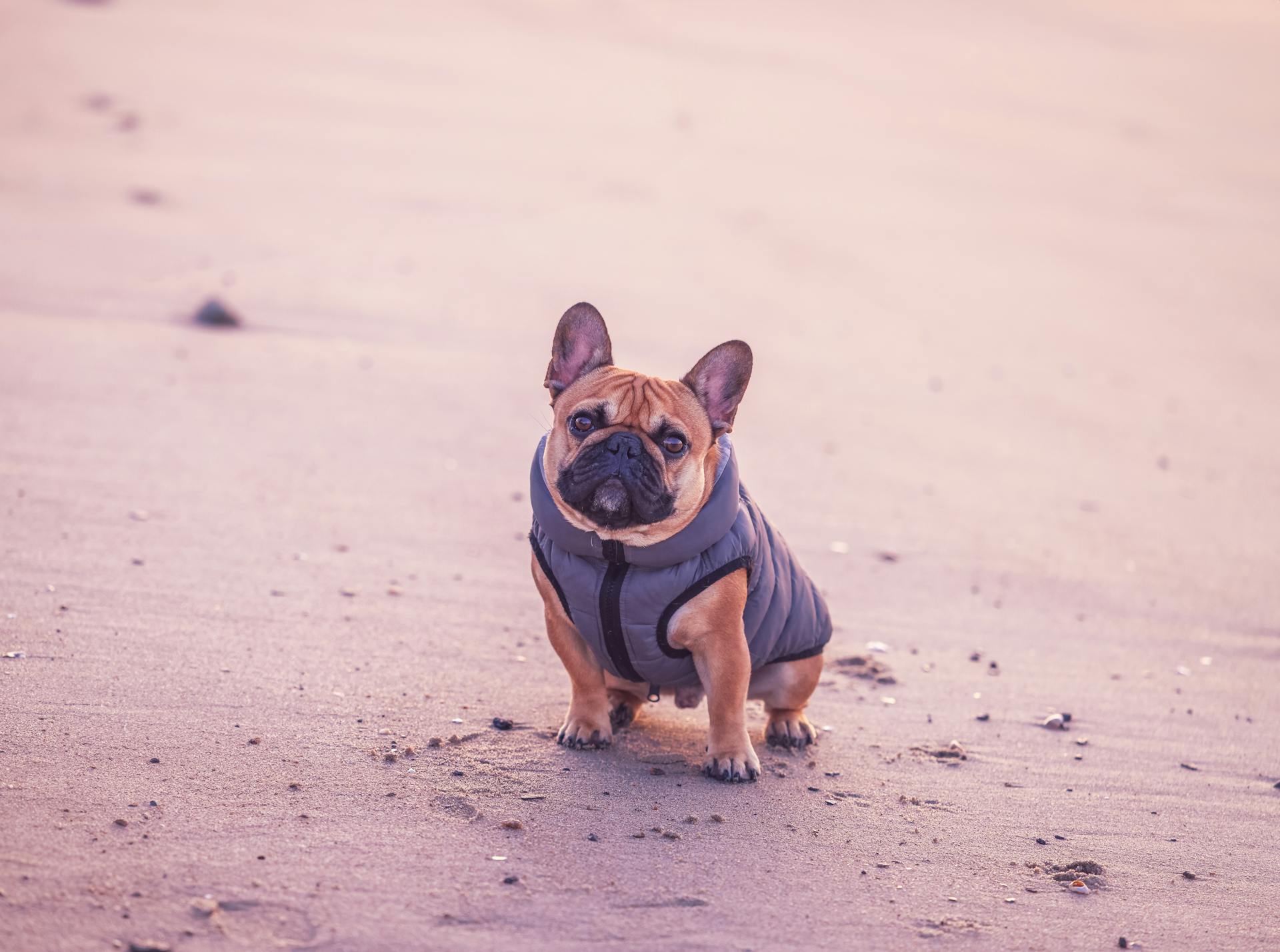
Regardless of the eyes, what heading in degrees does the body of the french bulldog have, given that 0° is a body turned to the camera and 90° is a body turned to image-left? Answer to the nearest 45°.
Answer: approximately 45°

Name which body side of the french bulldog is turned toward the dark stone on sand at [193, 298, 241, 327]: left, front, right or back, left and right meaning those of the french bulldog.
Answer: right
